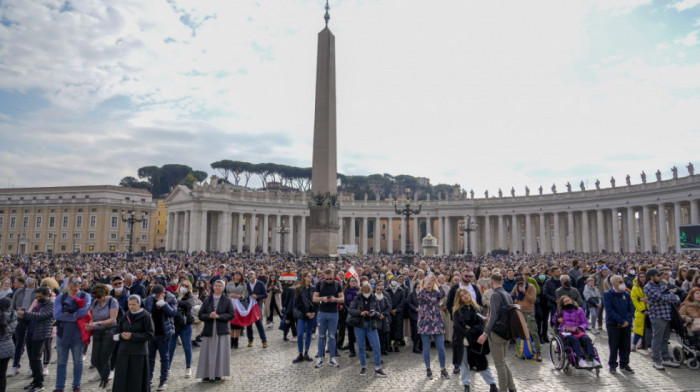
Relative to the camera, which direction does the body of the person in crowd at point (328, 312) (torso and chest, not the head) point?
toward the camera

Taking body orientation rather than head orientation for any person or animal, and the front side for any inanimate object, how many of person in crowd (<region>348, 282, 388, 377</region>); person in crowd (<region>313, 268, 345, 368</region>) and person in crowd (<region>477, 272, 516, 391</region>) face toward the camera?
2

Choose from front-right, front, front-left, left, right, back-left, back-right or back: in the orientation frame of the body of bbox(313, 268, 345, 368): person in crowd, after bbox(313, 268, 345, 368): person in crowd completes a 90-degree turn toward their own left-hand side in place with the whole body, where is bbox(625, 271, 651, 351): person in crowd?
front

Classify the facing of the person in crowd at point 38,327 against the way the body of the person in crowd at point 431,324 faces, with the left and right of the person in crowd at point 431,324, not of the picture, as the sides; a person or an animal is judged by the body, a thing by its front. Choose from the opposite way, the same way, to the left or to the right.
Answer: the same way

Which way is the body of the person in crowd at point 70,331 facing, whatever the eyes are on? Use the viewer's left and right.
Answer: facing the viewer

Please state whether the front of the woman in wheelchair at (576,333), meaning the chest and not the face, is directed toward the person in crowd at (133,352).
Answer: no

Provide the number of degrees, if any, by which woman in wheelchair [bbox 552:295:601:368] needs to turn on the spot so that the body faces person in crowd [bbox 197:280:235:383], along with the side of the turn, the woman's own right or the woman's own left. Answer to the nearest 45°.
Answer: approximately 90° to the woman's own right

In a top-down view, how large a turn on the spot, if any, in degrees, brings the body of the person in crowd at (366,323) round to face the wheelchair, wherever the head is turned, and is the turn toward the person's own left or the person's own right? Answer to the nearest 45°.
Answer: approximately 90° to the person's own left

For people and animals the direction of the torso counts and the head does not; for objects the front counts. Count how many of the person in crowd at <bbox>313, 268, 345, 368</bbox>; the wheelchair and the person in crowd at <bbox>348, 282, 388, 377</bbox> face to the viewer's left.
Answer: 0

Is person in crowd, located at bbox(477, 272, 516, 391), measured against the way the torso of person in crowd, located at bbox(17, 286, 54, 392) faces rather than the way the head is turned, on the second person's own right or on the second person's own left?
on the second person's own left

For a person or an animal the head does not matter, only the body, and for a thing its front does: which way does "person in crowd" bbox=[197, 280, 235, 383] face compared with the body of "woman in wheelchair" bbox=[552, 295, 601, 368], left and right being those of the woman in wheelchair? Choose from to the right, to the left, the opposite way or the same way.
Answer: the same way

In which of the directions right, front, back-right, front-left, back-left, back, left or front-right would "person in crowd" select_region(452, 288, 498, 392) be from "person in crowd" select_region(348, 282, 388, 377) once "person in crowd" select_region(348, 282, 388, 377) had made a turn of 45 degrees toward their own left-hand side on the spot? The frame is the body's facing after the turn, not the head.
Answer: front

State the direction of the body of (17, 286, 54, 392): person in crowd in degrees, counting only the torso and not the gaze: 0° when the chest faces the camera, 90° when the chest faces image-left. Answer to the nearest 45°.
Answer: approximately 45°

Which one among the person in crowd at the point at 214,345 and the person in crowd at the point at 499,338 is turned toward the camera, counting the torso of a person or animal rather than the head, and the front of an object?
the person in crowd at the point at 214,345

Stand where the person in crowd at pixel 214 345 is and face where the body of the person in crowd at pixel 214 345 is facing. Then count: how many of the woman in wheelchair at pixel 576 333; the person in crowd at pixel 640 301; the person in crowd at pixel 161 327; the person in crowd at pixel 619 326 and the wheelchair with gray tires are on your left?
4

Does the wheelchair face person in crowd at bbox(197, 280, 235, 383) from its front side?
no

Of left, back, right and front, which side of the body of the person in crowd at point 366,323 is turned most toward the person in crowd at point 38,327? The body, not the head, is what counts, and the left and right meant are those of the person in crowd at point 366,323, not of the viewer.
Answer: right

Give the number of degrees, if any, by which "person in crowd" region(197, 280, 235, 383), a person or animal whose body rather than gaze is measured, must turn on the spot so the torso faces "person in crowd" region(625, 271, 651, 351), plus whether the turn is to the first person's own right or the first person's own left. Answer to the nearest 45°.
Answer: approximately 90° to the first person's own left

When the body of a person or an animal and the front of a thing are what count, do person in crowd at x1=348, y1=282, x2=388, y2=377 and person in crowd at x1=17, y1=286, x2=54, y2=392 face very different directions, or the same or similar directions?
same or similar directions
